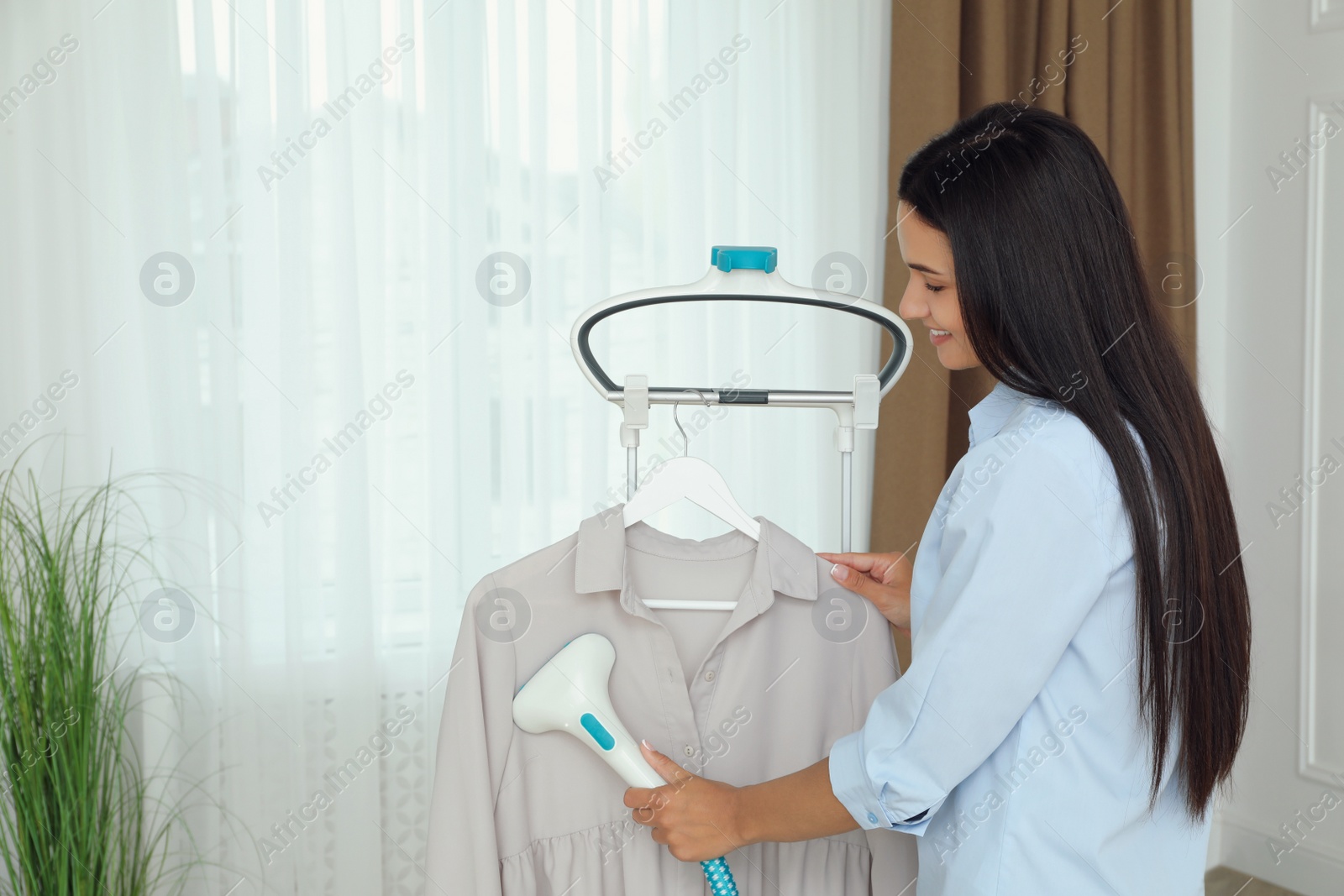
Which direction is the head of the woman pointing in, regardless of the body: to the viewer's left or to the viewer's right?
to the viewer's left

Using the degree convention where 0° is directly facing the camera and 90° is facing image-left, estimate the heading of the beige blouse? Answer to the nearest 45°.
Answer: approximately 0°

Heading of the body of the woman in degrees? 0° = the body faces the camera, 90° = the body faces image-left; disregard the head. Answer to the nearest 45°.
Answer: approximately 90°
